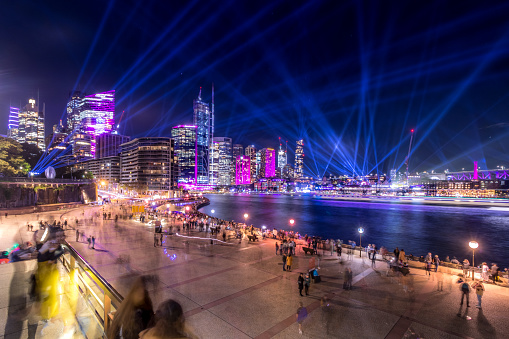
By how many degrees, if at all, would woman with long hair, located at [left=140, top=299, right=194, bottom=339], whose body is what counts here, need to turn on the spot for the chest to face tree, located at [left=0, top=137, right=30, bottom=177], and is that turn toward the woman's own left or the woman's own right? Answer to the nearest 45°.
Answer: approximately 45° to the woman's own left

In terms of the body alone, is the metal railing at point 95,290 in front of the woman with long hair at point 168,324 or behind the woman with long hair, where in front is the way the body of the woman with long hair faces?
in front

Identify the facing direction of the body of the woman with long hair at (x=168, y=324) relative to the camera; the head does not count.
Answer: away from the camera

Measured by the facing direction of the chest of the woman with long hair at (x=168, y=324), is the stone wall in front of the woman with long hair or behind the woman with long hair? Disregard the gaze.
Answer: in front
